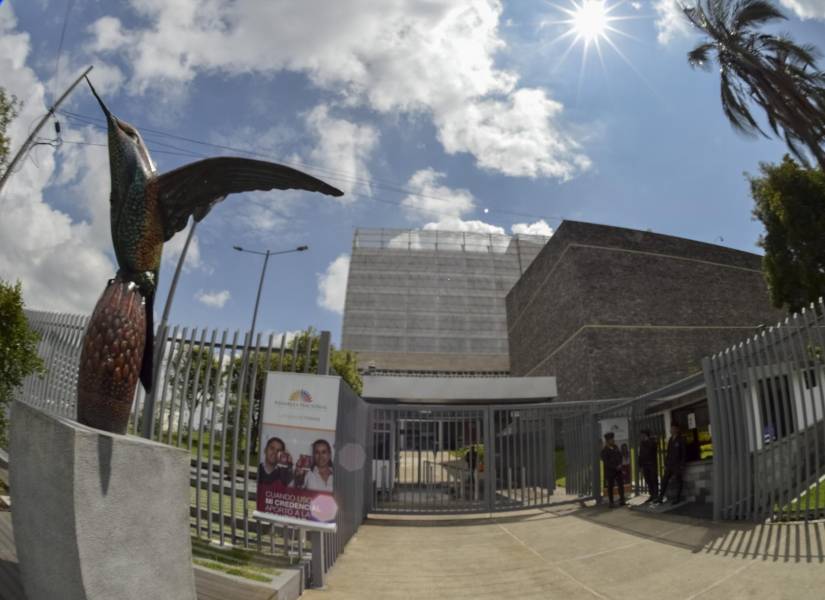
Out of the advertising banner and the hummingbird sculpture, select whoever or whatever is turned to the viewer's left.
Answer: the hummingbird sculpture

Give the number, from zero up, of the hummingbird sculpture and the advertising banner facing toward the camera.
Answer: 1

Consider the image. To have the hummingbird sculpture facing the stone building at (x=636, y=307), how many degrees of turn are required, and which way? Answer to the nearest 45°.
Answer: approximately 135° to its right

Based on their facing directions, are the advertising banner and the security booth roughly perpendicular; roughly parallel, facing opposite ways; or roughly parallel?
roughly perpendicular

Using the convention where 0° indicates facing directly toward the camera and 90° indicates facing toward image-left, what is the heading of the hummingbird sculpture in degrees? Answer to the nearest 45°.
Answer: approximately 90°

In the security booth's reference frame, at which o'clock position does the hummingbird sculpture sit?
The hummingbird sculpture is roughly at 11 o'clock from the security booth.

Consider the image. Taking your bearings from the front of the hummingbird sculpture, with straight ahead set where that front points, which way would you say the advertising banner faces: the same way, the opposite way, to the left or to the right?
to the left

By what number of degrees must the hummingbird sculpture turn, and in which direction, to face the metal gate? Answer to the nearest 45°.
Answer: approximately 135° to its right
